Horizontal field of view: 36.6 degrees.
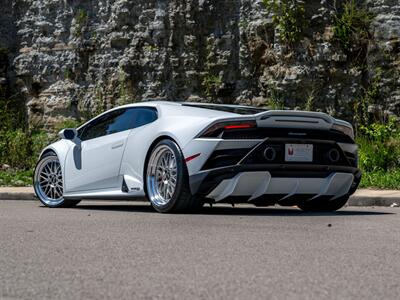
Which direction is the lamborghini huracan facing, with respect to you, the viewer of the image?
facing away from the viewer and to the left of the viewer

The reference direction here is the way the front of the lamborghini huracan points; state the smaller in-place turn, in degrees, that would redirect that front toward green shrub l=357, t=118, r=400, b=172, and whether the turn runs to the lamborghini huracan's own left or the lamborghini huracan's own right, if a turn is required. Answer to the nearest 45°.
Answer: approximately 90° to the lamborghini huracan's own right

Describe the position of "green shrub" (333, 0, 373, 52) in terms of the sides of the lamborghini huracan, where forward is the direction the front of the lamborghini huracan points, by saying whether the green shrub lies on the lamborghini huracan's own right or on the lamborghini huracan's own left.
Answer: on the lamborghini huracan's own right

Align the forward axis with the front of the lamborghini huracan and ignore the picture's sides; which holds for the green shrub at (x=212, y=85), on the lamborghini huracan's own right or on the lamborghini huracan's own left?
on the lamborghini huracan's own right
